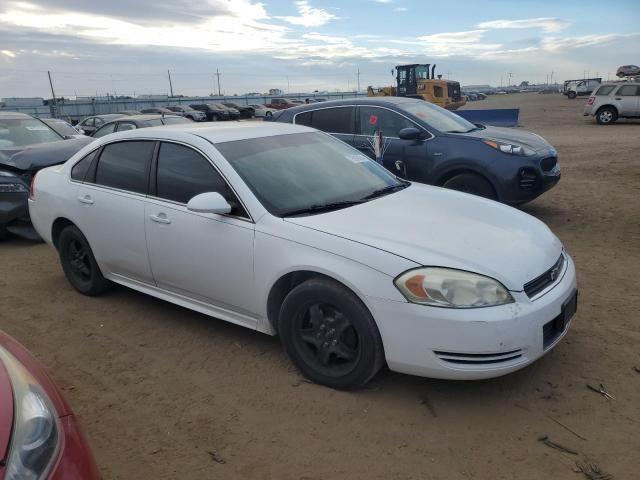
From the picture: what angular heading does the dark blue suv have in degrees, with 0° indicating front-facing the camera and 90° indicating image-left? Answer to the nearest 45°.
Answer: approximately 315°

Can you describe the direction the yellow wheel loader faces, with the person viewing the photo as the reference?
facing away from the viewer and to the left of the viewer

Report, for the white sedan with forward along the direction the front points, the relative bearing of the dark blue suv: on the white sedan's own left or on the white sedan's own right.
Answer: on the white sedan's own left

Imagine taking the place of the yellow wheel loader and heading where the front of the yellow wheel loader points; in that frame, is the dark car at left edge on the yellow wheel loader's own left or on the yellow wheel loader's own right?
on the yellow wheel loader's own left

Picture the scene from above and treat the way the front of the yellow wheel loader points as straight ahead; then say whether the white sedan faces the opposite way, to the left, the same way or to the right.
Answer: the opposite way

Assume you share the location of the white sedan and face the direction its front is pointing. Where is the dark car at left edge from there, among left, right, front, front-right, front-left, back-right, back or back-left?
back

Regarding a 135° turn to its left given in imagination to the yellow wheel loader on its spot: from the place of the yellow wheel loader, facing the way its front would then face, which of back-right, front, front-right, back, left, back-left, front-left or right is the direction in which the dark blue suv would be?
front
